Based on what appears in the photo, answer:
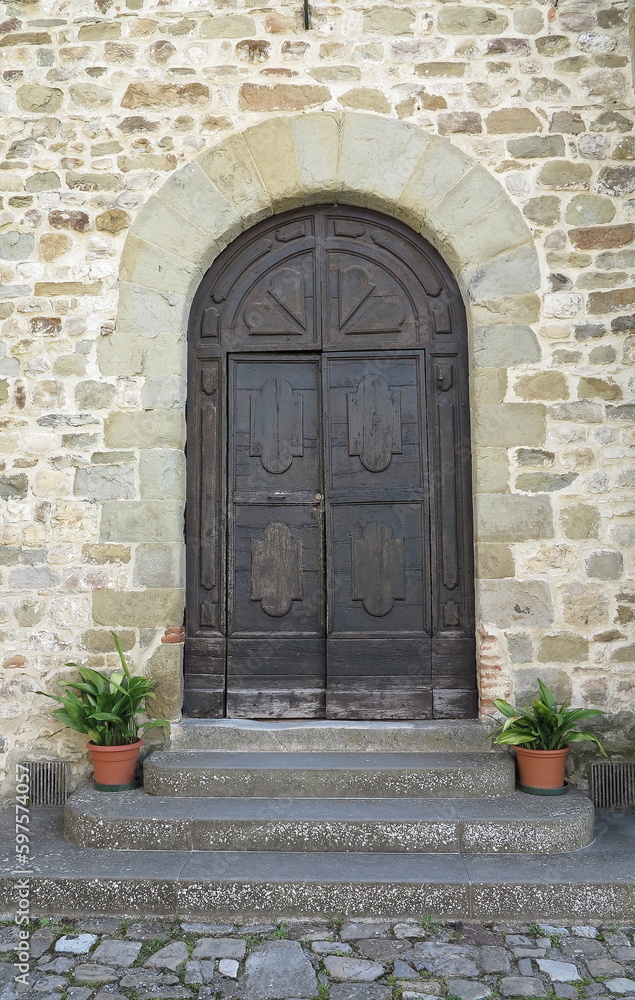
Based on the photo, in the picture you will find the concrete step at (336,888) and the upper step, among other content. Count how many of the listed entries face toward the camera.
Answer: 2

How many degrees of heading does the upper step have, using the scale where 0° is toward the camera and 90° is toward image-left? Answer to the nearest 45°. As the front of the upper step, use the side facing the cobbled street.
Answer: approximately 0°

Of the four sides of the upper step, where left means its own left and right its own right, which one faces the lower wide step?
front

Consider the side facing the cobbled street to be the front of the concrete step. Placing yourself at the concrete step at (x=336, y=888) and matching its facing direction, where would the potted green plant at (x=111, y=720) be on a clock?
The potted green plant is roughly at 4 o'clock from the concrete step.

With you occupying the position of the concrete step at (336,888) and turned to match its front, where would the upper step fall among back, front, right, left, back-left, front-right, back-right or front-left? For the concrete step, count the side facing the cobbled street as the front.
back
